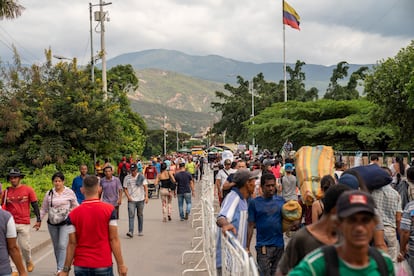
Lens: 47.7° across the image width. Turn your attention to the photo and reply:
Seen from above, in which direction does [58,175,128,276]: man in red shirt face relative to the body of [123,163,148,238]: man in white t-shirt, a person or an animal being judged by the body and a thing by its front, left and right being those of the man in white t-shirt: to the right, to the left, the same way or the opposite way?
the opposite way

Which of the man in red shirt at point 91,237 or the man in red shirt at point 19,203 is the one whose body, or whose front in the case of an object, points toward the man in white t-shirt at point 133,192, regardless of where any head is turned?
the man in red shirt at point 91,237

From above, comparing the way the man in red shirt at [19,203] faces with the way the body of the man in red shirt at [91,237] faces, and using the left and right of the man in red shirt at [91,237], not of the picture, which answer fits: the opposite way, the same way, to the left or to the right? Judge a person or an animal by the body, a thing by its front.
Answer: the opposite way

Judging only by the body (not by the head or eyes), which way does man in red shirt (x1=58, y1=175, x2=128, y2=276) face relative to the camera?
away from the camera

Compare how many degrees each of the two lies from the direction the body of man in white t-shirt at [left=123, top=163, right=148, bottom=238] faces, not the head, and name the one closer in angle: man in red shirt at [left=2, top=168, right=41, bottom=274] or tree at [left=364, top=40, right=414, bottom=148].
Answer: the man in red shirt

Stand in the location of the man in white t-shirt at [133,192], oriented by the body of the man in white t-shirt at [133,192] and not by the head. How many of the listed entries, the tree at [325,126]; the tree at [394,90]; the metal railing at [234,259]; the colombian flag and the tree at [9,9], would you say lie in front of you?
1

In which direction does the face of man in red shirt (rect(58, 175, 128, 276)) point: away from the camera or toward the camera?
away from the camera

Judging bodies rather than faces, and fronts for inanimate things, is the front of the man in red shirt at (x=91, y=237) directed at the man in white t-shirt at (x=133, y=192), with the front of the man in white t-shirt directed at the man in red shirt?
yes

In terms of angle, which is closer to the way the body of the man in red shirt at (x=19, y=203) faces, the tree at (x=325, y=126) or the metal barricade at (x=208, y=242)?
the metal barricade

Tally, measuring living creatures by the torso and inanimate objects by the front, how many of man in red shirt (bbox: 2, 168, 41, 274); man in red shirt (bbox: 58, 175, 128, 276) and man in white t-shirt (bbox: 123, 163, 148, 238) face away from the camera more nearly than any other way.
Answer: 1

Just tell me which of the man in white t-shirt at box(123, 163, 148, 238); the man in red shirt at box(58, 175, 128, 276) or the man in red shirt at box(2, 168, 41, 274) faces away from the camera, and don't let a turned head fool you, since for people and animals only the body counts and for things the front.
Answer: the man in red shirt at box(58, 175, 128, 276)

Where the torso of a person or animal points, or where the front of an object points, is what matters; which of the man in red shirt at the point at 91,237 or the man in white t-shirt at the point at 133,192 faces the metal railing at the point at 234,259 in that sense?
the man in white t-shirt

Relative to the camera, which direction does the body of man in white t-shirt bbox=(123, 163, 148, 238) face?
toward the camera
